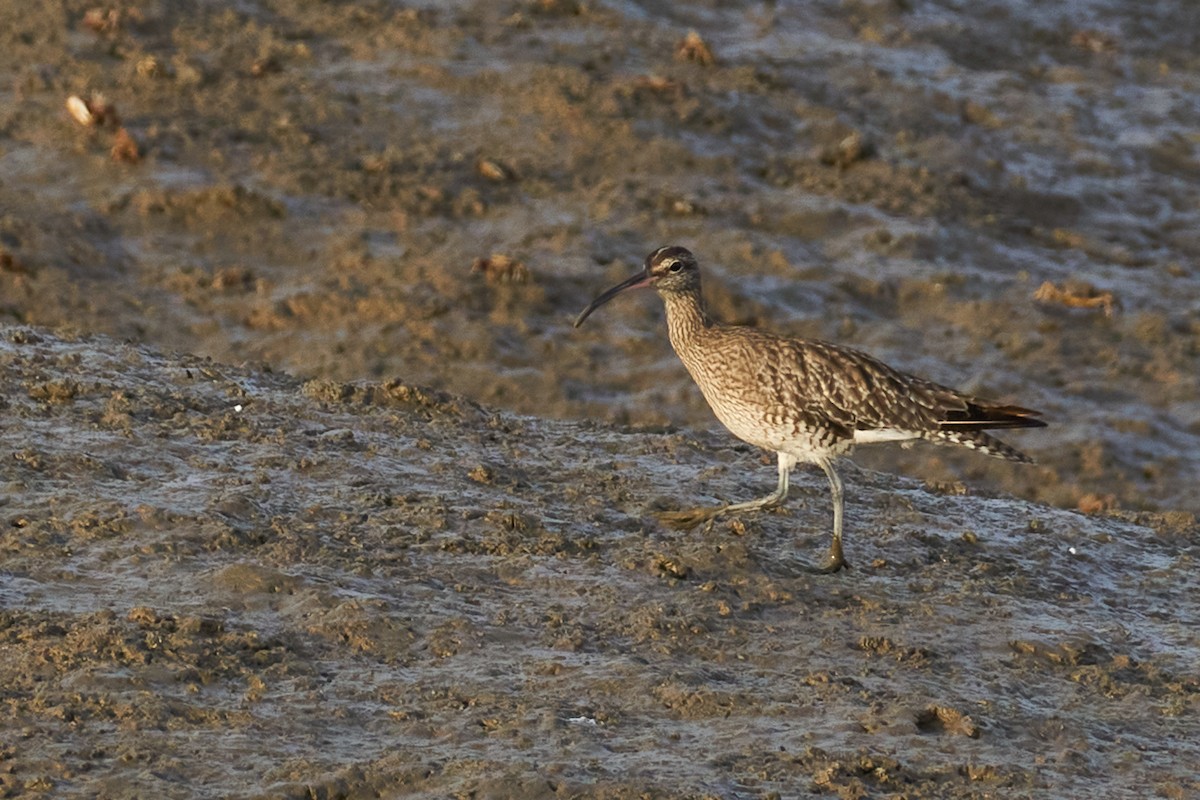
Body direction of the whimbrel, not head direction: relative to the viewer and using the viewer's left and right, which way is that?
facing to the left of the viewer

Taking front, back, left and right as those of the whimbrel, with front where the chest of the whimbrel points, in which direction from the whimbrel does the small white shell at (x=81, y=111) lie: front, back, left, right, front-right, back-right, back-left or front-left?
front-right
